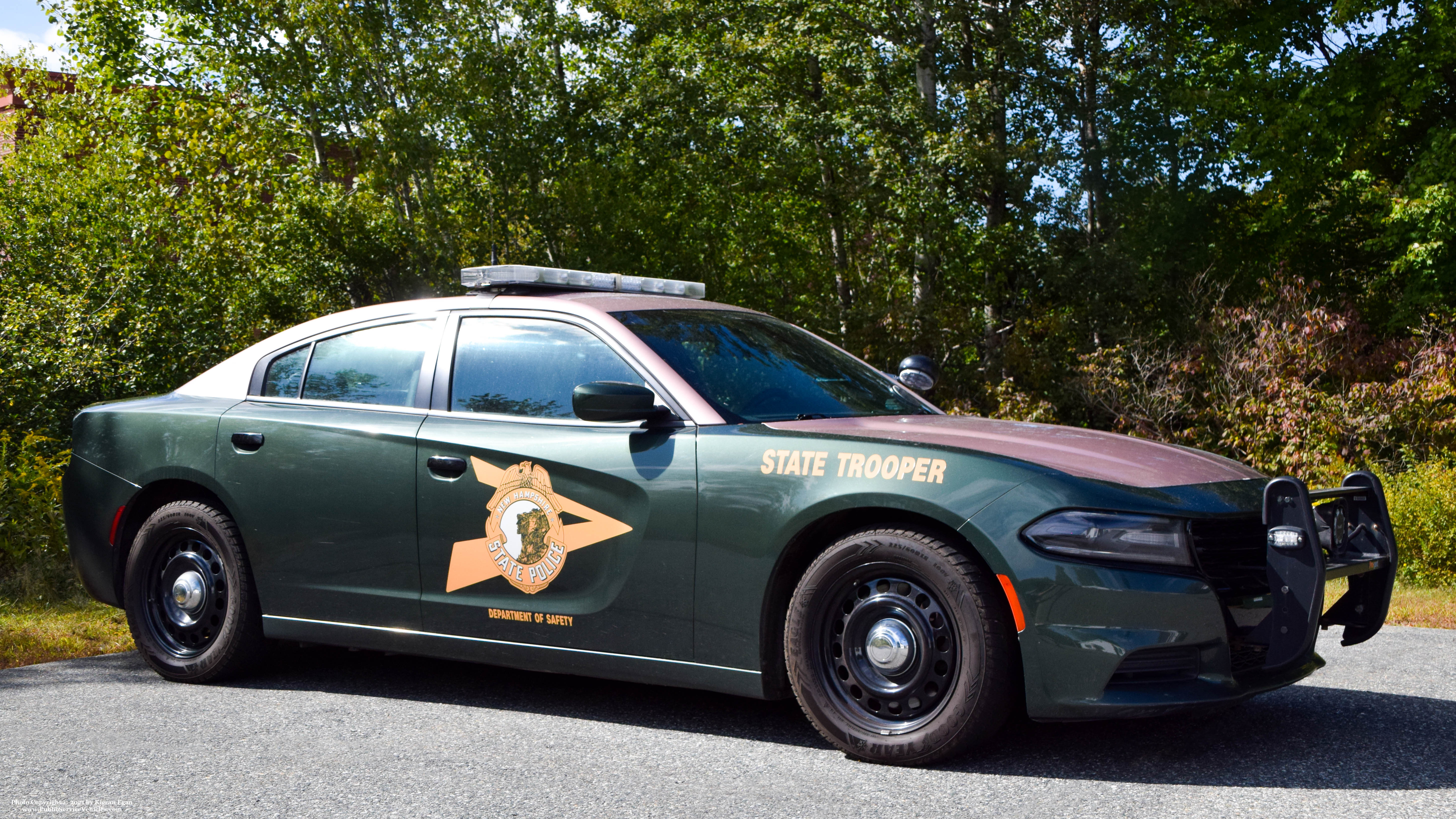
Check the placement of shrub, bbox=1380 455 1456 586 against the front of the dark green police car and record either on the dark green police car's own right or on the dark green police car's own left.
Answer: on the dark green police car's own left

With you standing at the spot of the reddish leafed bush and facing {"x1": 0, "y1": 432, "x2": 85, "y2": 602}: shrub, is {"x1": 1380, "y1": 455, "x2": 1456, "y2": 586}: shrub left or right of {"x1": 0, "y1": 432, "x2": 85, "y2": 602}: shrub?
left

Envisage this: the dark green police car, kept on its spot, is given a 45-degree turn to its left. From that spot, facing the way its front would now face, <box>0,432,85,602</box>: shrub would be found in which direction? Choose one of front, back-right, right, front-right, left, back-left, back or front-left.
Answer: back-left

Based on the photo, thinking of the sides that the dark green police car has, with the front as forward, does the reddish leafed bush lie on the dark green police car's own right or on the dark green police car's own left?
on the dark green police car's own left
